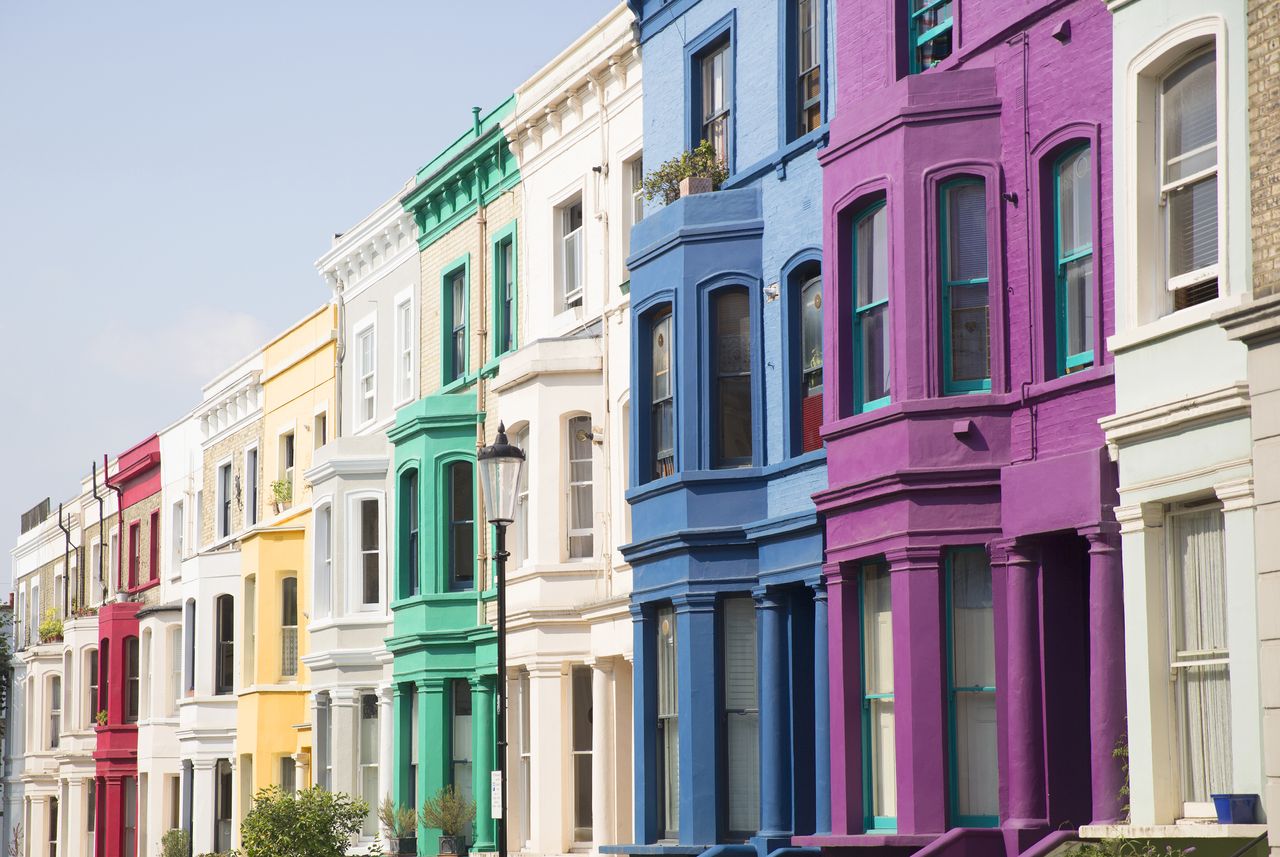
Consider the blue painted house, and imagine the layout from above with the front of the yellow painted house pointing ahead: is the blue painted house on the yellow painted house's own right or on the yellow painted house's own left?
on the yellow painted house's own left

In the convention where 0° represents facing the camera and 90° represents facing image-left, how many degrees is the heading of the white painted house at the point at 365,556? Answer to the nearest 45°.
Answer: approximately 45°

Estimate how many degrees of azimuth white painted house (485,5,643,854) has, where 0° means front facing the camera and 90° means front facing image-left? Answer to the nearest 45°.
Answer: approximately 45°

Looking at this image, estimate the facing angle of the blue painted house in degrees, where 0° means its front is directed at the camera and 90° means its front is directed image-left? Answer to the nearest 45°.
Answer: approximately 45°

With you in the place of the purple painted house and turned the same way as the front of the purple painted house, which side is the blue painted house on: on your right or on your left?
on your right

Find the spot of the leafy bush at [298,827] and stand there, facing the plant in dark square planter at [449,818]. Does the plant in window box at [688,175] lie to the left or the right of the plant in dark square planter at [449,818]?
right

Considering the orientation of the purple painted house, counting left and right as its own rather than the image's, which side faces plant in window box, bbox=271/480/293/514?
right

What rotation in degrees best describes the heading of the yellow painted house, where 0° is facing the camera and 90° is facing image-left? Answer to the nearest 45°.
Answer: approximately 45°

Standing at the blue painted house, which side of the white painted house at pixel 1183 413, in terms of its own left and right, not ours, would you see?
right
